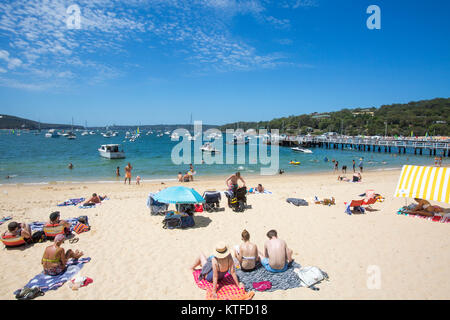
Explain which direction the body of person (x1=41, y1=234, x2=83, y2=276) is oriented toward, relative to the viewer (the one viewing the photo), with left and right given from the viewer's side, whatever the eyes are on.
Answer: facing away from the viewer and to the right of the viewer

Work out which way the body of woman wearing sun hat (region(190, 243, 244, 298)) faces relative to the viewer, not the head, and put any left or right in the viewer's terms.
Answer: facing away from the viewer and to the left of the viewer

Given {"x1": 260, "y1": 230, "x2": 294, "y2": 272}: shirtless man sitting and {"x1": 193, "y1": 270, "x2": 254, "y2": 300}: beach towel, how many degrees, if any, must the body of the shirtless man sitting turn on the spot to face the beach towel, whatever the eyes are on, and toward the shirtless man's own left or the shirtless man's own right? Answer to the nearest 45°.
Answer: approximately 135° to the shirtless man's own left

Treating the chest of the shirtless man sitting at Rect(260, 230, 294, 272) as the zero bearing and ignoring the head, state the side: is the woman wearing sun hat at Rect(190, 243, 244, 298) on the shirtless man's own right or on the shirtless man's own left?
on the shirtless man's own left

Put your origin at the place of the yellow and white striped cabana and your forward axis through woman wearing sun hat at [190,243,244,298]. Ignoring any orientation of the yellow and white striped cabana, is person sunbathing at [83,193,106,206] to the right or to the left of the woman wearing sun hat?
right

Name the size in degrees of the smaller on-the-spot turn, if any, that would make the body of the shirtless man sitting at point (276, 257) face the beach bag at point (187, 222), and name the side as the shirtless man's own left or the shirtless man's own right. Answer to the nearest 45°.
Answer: approximately 45° to the shirtless man's own left

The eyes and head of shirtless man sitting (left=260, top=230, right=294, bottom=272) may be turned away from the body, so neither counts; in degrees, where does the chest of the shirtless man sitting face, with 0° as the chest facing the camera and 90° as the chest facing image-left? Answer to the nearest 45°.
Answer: approximately 180°

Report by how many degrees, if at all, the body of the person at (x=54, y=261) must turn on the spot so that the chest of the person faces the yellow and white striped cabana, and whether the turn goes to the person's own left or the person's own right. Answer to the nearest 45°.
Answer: approximately 45° to the person's own right
